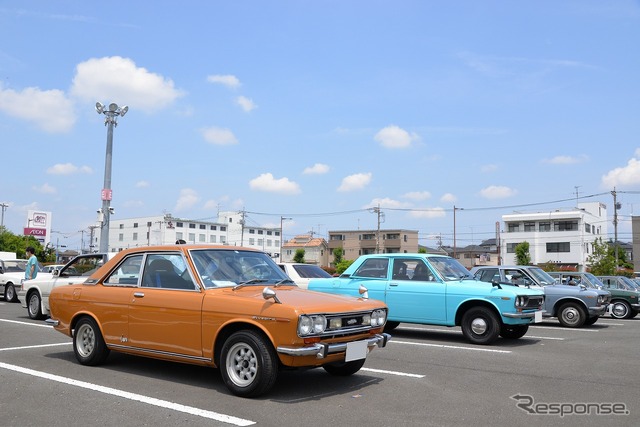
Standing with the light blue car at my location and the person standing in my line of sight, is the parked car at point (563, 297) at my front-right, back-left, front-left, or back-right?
back-right

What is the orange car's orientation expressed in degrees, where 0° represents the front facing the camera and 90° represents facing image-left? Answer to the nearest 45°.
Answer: approximately 315°

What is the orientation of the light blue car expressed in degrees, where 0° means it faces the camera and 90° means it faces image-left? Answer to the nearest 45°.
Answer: approximately 315°

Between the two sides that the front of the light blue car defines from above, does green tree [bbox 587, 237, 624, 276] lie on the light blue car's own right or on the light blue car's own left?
on the light blue car's own left

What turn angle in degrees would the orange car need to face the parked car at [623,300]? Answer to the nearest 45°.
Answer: approximately 90° to its left

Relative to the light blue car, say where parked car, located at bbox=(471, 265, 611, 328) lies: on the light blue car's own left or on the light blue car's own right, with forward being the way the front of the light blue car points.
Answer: on the light blue car's own left

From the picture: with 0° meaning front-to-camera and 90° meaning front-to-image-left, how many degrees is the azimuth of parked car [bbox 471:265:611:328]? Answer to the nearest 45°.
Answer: approximately 315°
